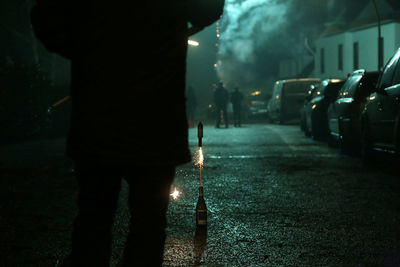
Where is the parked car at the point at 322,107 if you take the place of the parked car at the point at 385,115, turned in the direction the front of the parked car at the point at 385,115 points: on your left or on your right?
on your right

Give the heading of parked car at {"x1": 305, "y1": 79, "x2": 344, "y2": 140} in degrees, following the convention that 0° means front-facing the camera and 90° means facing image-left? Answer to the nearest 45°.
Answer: approximately 45°

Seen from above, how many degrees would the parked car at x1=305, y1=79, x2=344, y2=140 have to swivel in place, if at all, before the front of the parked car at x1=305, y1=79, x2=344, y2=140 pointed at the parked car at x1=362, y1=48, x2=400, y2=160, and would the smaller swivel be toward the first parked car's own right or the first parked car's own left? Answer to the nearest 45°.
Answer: approximately 45° to the first parked car's own left

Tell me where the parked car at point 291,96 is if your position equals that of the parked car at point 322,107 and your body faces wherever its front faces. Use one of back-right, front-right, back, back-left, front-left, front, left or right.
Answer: back-right
